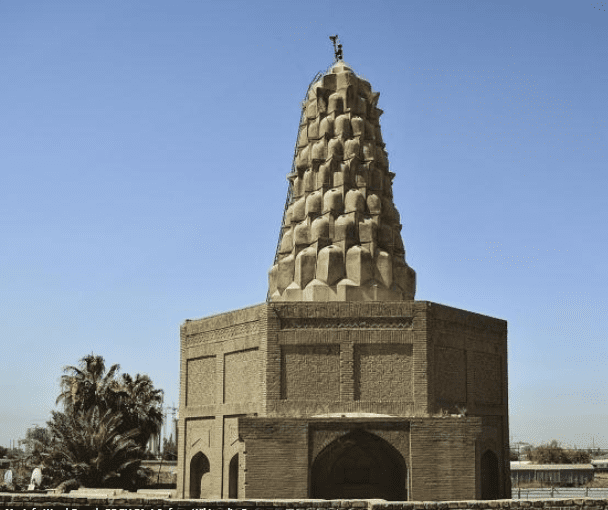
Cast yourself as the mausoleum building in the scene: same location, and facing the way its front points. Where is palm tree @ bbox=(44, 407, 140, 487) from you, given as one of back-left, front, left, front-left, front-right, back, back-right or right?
back-right

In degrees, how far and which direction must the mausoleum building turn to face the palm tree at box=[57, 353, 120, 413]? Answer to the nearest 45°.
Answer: approximately 135° to its right

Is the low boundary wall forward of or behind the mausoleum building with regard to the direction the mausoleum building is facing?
forward

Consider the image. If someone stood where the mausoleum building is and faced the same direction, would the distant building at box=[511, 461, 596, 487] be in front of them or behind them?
behind

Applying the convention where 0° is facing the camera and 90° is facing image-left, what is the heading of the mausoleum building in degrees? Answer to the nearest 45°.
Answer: approximately 0°

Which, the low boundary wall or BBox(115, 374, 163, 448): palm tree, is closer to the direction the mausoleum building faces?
the low boundary wall

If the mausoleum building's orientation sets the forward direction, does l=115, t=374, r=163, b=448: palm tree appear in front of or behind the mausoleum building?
behind

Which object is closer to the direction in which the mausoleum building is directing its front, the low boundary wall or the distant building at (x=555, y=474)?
the low boundary wall

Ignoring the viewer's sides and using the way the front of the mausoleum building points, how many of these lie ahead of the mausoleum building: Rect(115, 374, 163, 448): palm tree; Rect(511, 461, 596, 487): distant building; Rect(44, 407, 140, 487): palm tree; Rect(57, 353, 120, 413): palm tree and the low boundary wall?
1

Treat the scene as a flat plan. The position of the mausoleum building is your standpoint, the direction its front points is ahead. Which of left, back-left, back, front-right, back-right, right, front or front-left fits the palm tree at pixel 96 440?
back-right
